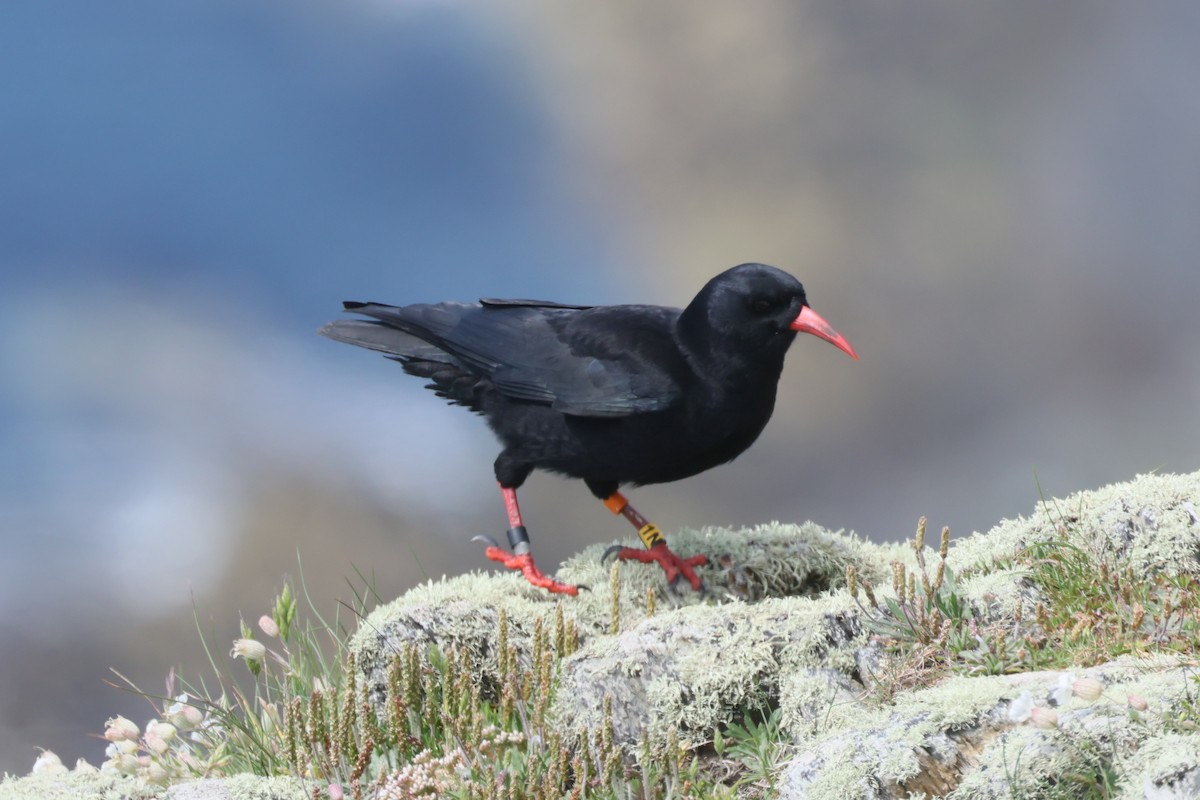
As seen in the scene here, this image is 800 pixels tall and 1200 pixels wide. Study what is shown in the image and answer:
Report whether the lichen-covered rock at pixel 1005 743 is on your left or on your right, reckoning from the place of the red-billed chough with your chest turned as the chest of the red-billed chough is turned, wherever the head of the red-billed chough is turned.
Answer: on your right

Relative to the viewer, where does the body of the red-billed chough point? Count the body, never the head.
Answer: to the viewer's right

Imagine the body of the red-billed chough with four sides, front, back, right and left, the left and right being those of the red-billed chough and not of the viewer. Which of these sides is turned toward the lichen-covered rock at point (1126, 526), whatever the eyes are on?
front

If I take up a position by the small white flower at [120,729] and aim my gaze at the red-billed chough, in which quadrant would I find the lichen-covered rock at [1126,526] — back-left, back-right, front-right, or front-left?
front-right

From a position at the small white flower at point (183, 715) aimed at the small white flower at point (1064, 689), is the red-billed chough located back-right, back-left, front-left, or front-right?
front-left

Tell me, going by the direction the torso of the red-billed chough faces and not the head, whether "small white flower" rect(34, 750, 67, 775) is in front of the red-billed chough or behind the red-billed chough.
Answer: behind
